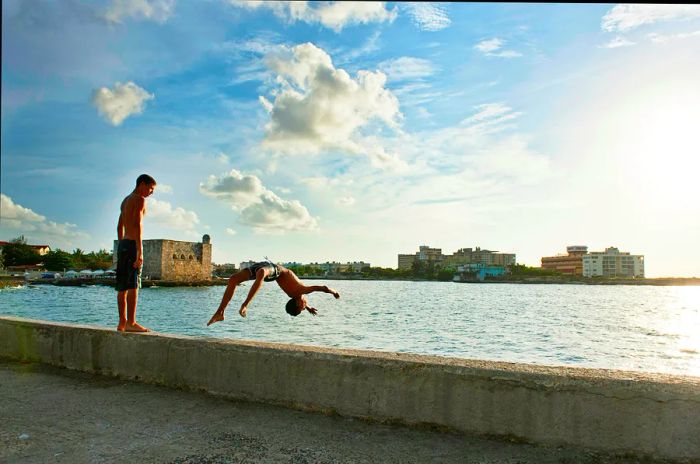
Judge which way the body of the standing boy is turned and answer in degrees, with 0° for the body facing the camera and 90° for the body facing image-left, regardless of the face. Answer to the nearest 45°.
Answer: approximately 270°

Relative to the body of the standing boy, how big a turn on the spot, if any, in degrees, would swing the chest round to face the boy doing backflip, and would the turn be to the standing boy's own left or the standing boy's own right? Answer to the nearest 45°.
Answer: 0° — they already face them
